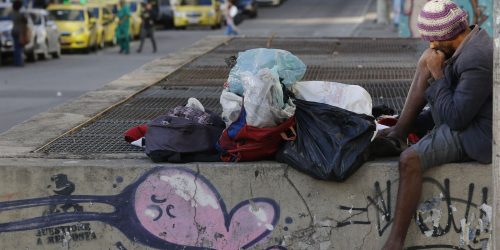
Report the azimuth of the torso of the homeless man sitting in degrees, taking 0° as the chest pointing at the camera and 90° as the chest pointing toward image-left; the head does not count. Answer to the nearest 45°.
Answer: approximately 90°

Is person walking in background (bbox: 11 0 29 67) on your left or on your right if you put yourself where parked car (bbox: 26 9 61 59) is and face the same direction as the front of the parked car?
on your right

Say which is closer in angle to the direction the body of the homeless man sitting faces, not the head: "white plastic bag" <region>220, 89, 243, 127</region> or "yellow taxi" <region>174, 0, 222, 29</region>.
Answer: the white plastic bag

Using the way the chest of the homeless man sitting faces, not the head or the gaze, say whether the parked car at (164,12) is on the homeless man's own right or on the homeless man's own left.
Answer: on the homeless man's own right

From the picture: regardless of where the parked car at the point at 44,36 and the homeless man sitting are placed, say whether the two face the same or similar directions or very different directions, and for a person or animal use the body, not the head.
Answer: same or similar directions

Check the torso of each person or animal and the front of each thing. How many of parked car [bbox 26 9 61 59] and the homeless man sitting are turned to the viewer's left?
1

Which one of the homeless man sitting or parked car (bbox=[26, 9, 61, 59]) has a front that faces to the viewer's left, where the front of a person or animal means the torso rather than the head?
the homeless man sitting

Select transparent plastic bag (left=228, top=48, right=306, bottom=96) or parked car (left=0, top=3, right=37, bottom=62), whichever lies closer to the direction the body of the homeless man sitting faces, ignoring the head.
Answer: the transparent plastic bag
